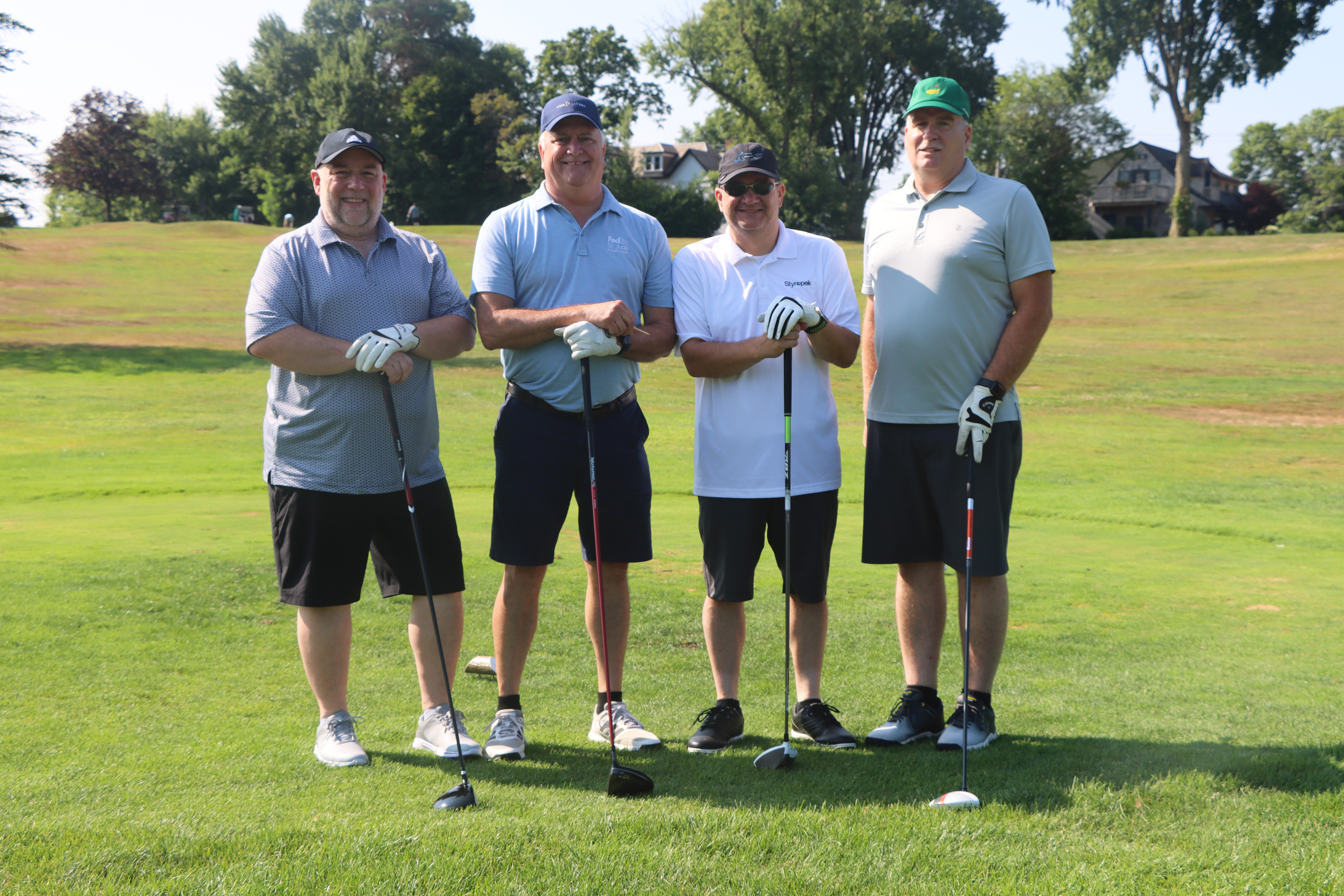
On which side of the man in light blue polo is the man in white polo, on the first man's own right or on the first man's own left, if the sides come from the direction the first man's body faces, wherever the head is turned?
on the first man's own left

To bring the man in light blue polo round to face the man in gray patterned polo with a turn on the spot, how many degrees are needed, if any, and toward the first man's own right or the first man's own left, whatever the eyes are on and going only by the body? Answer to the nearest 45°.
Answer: approximately 90° to the first man's own right

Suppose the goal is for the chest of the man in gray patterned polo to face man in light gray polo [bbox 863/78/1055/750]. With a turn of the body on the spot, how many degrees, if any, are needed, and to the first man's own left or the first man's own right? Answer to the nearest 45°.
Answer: approximately 90° to the first man's own left

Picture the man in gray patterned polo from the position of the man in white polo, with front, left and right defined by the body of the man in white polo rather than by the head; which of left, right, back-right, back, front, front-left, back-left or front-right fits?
right

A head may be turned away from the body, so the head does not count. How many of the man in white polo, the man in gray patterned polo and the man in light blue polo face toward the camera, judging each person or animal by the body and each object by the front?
3

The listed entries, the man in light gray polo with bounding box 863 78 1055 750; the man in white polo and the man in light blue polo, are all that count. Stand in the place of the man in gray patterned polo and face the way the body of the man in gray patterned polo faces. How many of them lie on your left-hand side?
3

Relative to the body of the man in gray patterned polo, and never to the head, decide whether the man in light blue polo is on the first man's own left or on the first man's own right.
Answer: on the first man's own left

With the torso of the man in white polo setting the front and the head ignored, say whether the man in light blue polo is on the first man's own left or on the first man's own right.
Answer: on the first man's own right

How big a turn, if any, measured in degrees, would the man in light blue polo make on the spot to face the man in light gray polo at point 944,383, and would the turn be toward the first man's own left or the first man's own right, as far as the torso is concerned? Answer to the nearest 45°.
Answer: approximately 90° to the first man's own left

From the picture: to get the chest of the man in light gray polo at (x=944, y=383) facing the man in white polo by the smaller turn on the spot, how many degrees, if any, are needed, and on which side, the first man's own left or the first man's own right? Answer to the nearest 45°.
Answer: approximately 45° to the first man's own right

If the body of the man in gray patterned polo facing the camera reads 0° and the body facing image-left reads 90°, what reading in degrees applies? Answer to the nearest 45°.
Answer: approximately 0°
